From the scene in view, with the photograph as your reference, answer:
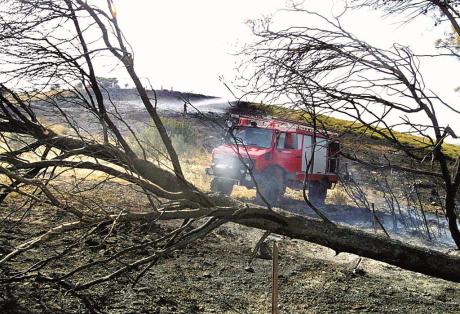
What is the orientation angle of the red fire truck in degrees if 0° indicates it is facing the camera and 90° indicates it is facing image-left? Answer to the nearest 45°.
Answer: approximately 45°
